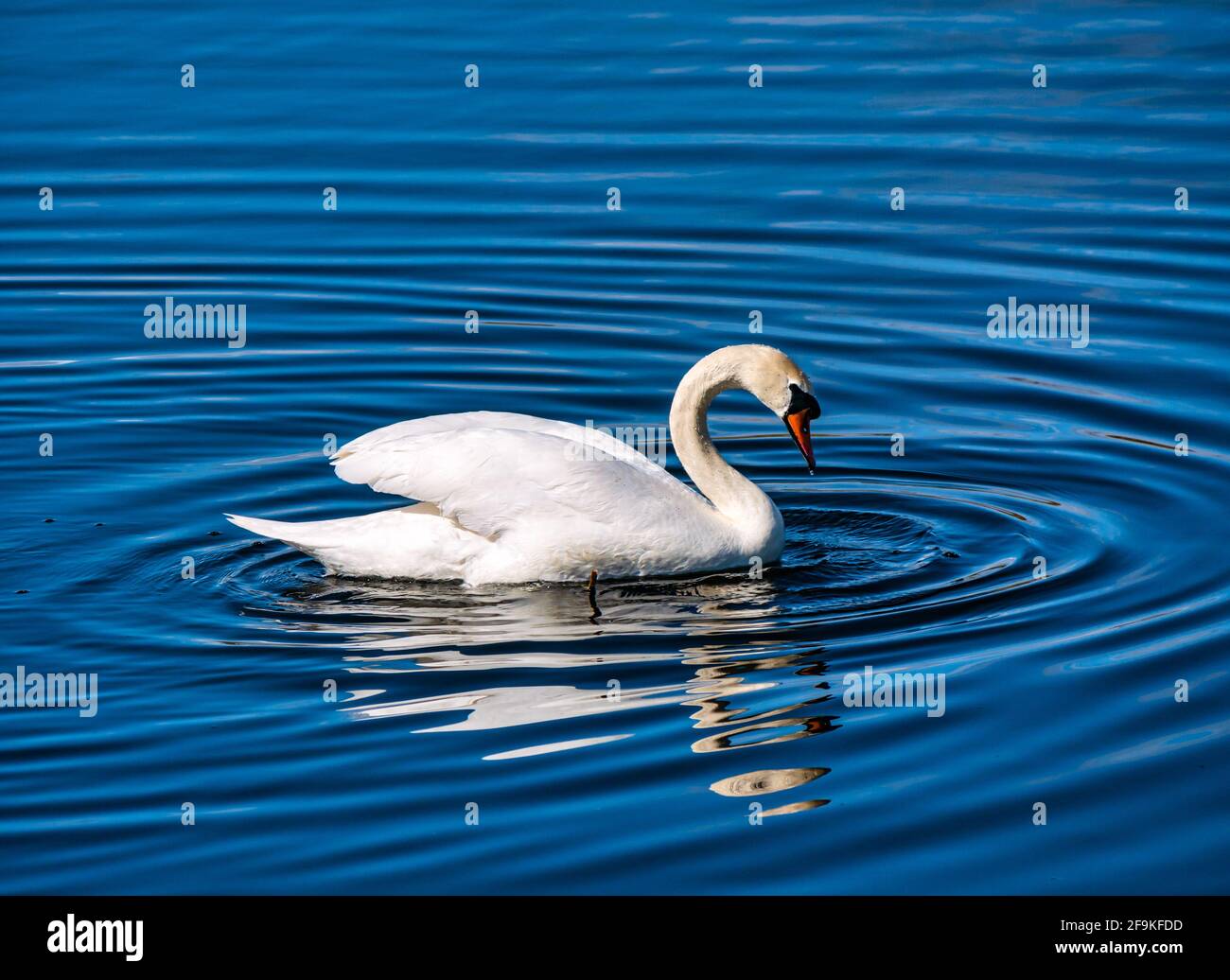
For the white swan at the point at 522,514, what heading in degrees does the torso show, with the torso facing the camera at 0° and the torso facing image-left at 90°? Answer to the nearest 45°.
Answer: approximately 270°
